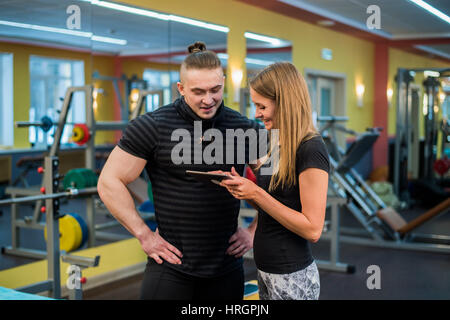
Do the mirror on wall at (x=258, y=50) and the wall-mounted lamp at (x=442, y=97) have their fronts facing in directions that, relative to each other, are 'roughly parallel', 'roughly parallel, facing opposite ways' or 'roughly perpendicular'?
roughly parallel

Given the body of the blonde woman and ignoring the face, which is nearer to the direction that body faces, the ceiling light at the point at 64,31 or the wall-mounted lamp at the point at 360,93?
the ceiling light

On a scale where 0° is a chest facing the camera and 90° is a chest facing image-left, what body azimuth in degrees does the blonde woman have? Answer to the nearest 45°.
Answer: approximately 90°

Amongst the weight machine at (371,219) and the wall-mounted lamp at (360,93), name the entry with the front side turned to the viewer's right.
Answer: the weight machine

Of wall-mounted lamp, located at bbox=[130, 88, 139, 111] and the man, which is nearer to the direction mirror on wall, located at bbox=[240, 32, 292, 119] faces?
the man

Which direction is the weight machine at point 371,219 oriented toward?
to the viewer's right

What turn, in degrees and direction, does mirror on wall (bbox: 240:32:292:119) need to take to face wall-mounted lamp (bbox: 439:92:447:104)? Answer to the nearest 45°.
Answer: approximately 90° to its left

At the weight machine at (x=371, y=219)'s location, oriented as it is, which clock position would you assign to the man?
The man is roughly at 3 o'clock from the weight machine.

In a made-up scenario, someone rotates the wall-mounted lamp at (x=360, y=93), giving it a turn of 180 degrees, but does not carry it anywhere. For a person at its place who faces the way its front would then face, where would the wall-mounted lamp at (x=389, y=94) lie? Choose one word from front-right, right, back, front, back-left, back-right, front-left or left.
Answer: front-right

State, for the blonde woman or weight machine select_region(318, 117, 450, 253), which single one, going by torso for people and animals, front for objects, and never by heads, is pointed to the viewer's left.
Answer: the blonde woman

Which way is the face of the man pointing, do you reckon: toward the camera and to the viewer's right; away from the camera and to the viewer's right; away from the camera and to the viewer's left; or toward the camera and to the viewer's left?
toward the camera and to the viewer's right

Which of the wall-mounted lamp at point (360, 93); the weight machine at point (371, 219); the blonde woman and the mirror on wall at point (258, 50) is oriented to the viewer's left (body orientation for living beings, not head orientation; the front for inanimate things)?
the blonde woman
